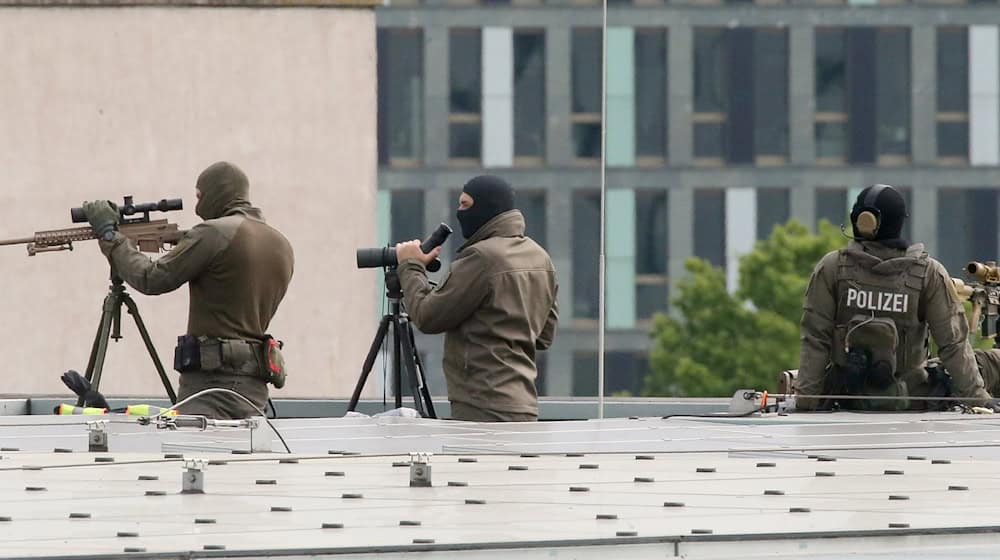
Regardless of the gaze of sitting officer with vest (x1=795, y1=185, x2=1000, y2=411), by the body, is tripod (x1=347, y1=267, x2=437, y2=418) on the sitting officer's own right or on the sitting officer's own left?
on the sitting officer's own left

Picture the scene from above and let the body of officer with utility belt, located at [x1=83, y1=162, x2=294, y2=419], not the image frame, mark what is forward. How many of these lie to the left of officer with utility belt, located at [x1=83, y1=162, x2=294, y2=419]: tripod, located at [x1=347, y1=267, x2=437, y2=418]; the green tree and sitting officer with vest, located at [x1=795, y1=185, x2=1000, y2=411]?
0

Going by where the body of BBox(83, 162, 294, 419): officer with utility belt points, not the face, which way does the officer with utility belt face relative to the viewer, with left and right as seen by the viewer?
facing away from the viewer and to the left of the viewer

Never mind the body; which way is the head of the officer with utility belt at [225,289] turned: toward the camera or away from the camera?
away from the camera

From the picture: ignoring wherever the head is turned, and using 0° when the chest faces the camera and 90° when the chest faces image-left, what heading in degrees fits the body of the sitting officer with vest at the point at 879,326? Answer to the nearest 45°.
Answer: approximately 180°

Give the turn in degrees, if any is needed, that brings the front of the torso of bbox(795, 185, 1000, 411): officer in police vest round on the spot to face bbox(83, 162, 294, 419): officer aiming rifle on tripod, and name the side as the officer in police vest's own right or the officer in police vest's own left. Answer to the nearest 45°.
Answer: approximately 135° to the officer in police vest's own left

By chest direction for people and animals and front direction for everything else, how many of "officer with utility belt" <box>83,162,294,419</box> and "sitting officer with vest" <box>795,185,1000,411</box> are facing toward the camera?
0

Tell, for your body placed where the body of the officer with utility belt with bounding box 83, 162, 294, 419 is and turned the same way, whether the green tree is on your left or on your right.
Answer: on your right

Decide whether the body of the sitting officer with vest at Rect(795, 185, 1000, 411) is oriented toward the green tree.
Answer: yes
